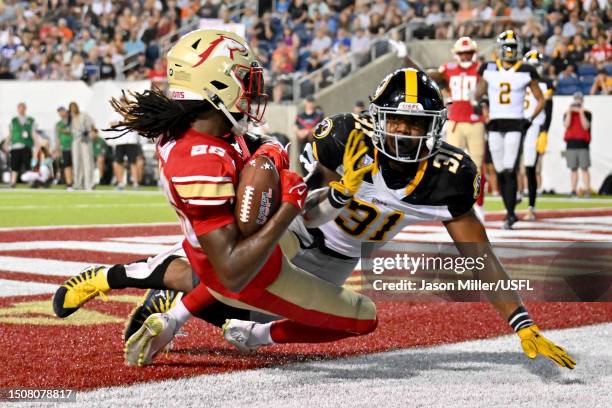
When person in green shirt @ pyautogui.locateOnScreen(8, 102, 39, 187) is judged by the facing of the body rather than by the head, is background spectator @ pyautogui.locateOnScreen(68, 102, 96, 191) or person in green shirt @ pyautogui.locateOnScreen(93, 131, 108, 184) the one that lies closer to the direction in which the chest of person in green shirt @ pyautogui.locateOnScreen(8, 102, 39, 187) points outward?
the background spectator

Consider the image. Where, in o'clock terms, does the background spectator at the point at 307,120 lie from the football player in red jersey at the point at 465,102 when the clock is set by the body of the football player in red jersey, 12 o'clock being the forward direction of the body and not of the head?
The background spectator is roughly at 5 o'clock from the football player in red jersey.

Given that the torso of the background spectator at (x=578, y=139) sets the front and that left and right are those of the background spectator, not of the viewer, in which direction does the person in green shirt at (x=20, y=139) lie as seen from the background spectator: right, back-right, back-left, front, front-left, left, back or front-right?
right

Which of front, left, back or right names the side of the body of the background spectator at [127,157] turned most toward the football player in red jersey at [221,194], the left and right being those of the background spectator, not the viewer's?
front

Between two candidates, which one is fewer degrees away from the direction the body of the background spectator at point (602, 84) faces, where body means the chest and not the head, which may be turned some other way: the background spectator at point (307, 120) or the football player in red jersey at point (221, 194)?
the football player in red jersey

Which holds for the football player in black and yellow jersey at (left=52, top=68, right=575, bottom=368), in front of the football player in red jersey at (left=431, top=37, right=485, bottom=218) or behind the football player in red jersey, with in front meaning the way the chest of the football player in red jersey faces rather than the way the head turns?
in front

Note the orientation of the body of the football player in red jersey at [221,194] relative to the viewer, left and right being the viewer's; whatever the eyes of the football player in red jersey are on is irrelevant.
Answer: facing to the right of the viewer

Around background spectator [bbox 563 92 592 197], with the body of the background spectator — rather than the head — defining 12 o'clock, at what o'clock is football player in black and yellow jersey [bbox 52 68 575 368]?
The football player in black and yellow jersey is roughly at 12 o'clock from the background spectator.

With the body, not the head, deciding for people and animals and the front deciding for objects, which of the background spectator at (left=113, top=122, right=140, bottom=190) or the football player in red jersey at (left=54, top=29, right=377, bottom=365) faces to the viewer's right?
the football player in red jersey
